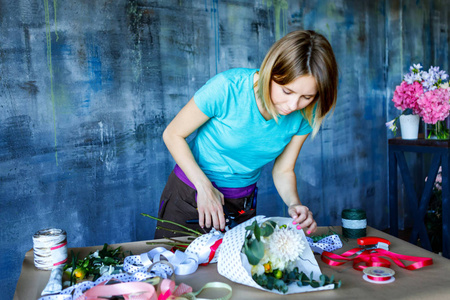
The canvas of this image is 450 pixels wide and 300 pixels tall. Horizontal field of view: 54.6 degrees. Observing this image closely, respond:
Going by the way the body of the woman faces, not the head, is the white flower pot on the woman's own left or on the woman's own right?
on the woman's own left

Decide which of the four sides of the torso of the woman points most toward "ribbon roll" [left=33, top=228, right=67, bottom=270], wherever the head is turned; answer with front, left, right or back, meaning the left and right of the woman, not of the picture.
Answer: right

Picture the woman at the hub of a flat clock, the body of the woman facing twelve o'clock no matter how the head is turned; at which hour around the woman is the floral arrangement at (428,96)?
The floral arrangement is roughly at 9 o'clock from the woman.

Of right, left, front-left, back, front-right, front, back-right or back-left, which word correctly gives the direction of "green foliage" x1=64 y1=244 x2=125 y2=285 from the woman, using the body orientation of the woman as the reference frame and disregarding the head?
right

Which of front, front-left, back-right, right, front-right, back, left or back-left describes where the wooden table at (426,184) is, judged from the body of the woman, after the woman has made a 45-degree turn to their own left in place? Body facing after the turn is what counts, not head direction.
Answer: front-left

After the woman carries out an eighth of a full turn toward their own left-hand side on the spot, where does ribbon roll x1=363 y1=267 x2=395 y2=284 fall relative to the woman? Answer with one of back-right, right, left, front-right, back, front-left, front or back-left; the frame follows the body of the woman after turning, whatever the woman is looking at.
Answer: front-right

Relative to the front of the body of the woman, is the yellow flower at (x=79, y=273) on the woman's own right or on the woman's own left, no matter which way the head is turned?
on the woman's own right
